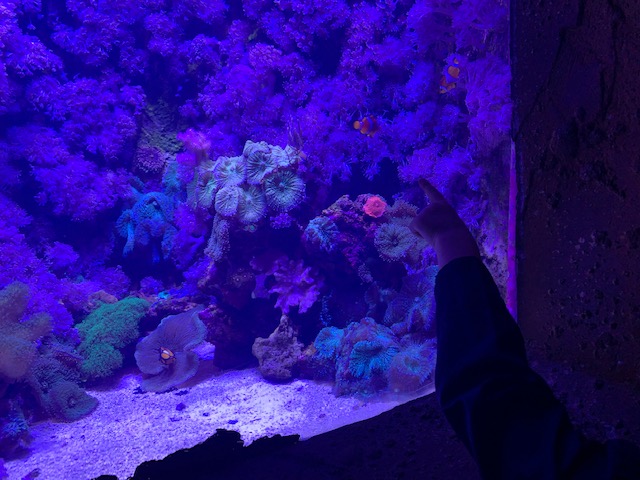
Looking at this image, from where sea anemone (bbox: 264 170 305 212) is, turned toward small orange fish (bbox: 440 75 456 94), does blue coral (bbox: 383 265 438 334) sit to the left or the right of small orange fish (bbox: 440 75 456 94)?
right

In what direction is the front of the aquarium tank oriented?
toward the camera
